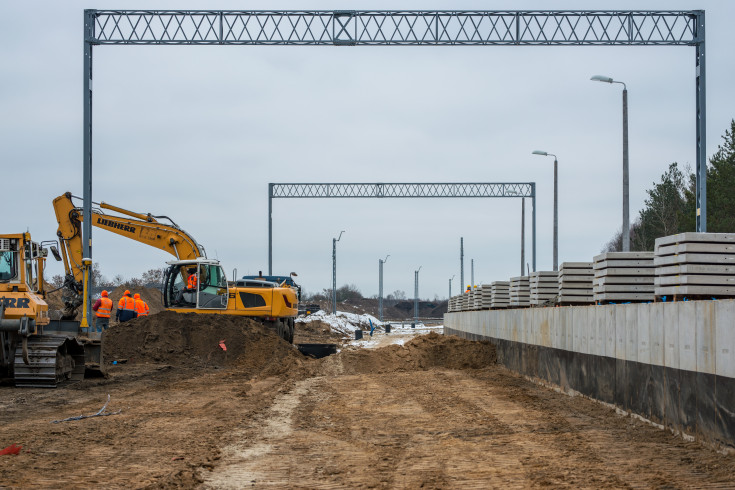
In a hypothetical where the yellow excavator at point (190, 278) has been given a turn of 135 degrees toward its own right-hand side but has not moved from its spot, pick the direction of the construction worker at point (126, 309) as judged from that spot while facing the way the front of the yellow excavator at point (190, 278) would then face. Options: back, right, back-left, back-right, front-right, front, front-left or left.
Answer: left

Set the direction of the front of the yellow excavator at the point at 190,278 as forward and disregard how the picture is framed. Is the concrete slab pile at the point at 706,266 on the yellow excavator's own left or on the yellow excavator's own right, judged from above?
on the yellow excavator's own left

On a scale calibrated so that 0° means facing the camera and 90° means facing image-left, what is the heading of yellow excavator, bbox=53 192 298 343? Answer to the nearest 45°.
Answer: approximately 90°

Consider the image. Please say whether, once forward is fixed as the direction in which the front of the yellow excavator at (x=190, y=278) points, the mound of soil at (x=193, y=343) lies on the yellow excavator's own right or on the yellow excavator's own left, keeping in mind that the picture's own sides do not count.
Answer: on the yellow excavator's own left

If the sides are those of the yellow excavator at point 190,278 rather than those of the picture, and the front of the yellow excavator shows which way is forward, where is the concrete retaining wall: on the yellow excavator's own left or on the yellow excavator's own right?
on the yellow excavator's own left

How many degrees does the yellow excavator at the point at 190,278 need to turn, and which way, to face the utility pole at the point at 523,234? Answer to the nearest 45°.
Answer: approximately 135° to its right

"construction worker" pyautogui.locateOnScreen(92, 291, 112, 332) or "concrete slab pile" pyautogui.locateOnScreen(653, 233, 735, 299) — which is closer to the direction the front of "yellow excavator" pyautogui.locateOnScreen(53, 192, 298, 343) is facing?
the construction worker
